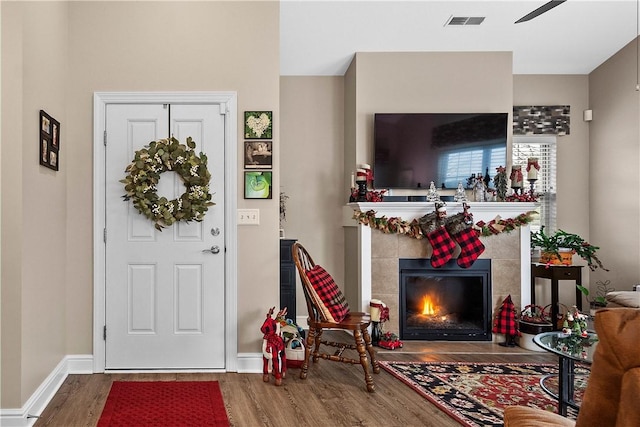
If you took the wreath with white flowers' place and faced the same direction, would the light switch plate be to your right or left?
on your left

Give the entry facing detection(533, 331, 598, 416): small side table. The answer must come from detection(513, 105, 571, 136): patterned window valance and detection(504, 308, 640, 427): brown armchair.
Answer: the patterned window valance

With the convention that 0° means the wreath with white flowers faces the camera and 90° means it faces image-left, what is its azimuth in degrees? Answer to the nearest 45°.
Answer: approximately 0°

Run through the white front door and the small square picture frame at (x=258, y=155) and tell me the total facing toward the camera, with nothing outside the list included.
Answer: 2

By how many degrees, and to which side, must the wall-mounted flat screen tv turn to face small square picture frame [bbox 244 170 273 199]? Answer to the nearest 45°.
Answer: approximately 45° to its right
